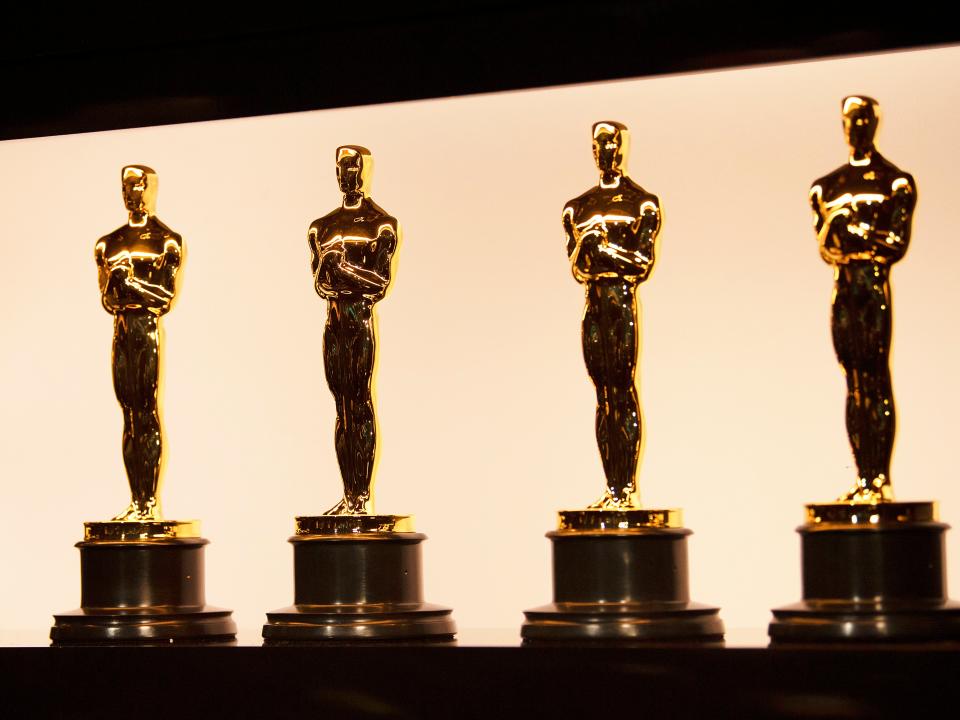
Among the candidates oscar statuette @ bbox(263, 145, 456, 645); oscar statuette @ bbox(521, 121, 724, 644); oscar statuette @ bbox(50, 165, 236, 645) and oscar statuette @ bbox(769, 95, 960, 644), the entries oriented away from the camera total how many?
0

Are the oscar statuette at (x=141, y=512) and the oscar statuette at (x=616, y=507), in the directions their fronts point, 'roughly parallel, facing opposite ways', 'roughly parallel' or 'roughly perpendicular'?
roughly parallel

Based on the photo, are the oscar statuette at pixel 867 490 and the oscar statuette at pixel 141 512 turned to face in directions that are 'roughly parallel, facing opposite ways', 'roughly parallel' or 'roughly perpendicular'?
roughly parallel

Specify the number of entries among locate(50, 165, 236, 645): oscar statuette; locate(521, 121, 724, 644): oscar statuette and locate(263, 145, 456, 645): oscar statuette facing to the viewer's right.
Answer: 0

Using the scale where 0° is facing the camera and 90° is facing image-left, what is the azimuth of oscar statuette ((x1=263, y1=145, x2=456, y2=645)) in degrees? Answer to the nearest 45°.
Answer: approximately 45°

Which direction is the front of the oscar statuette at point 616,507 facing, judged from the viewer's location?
facing the viewer and to the left of the viewer

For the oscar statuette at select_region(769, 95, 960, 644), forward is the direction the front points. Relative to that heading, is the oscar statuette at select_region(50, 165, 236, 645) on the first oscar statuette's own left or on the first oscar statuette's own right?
on the first oscar statuette's own right

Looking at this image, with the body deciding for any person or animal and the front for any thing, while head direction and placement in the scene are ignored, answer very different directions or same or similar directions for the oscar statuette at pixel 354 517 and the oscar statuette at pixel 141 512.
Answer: same or similar directions
